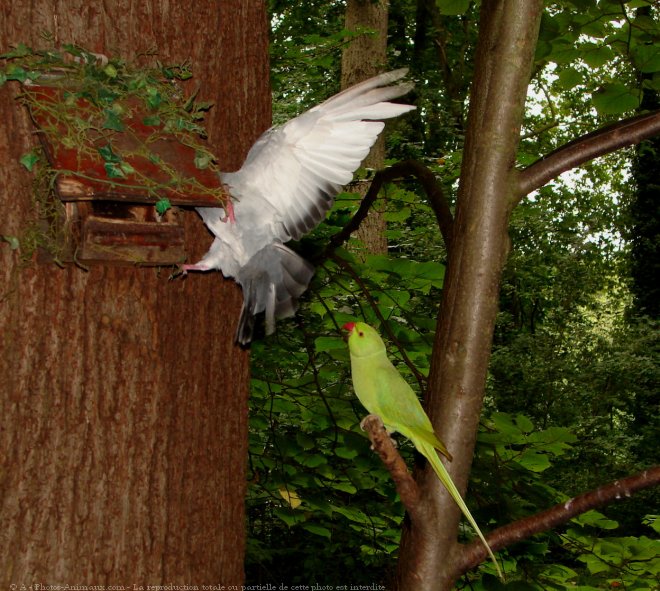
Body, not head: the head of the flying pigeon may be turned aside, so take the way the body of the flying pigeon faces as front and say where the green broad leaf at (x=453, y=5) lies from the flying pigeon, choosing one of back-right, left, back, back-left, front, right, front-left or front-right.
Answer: back-right

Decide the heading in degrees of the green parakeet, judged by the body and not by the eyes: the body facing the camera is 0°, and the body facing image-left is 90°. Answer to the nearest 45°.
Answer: approximately 90°

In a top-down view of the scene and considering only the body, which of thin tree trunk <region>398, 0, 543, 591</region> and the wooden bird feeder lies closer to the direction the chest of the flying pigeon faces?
the wooden bird feeder

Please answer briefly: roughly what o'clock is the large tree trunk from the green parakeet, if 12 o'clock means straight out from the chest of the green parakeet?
The large tree trunk is roughly at 11 o'clock from the green parakeet.

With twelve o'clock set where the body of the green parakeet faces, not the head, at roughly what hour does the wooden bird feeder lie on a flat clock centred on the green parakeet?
The wooden bird feeder is roughly at 11 o'clock from the green parakeet.

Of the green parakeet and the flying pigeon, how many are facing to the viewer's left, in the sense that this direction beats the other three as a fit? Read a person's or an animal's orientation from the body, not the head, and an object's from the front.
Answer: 2

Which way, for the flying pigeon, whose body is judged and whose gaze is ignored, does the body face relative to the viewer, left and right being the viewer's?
facing to the left of the viewer
